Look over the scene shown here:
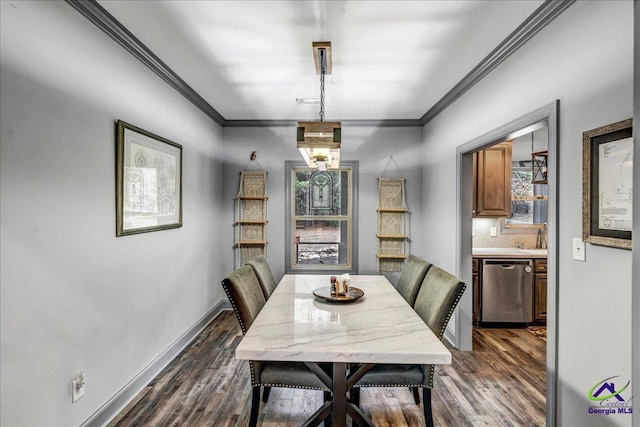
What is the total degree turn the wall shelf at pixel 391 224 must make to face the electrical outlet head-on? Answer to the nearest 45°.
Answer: approximately 45° to its right

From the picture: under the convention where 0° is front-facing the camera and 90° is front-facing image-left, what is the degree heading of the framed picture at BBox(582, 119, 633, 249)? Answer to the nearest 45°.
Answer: approximately 45°

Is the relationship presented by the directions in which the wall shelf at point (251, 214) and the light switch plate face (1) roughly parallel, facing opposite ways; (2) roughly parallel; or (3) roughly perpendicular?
roughly perpendicular

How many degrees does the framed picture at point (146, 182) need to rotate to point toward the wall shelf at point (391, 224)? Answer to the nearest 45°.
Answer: approximately 45° to its left

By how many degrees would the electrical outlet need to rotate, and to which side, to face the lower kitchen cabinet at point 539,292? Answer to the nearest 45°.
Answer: approximately 45° to its left

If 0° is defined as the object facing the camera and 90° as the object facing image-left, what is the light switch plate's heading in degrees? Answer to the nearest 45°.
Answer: approximately 45°

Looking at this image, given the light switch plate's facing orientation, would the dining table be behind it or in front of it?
in front

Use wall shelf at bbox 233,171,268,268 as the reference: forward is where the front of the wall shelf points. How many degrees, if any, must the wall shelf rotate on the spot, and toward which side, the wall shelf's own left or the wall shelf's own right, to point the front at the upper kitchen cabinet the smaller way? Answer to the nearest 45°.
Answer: approximately 90° to the wall shelf's own left

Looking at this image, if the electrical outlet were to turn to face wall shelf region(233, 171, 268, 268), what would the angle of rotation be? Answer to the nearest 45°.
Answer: approximately 90° to its left

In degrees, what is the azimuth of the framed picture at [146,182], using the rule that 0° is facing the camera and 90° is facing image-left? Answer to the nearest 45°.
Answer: approximately 315°

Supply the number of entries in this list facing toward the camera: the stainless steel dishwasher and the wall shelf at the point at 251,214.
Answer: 2

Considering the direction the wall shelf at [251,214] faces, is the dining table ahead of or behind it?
ahead
